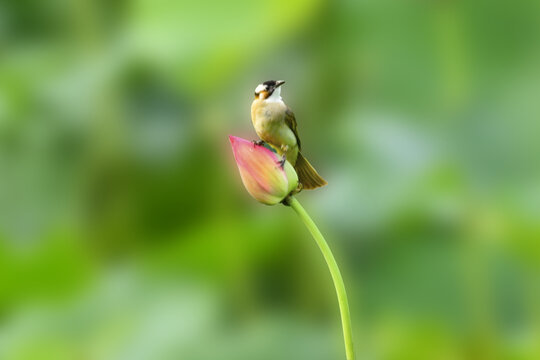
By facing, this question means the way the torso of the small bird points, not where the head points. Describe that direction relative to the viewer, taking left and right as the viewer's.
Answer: facing the viewer and to the left of the viewer
